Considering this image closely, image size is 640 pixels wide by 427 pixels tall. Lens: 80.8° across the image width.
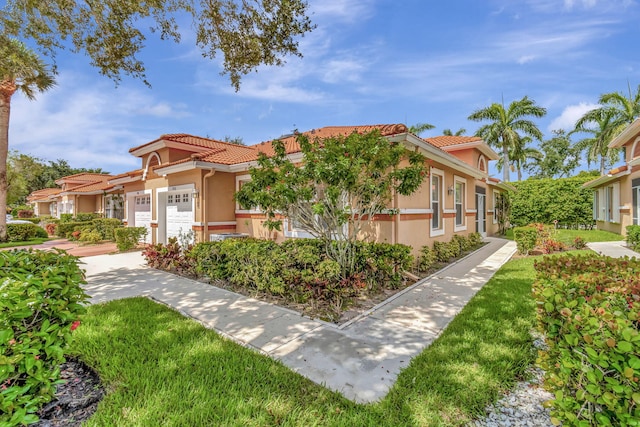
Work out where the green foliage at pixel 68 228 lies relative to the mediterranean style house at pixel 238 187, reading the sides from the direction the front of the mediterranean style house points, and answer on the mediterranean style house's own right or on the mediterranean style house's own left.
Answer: on the mediterranean style house's own right

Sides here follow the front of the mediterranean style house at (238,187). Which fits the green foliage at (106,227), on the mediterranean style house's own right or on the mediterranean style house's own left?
on the mediterranean style house's own right

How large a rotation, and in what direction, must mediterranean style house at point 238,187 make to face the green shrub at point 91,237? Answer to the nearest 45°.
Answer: approximately 90° to its right

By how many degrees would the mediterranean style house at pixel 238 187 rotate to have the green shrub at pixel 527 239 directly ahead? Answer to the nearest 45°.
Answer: approximately 135° to its left

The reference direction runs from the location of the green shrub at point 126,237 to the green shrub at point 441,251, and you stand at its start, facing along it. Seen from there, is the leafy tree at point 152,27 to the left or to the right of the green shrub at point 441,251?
right

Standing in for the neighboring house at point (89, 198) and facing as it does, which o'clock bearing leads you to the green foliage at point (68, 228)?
The green foliage is roughly at 11 o'clock from the neighboring house.

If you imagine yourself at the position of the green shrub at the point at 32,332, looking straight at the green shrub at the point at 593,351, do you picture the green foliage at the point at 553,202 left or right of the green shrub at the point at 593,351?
left

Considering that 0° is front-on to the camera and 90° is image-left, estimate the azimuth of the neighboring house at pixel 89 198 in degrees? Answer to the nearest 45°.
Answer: approximately 45°

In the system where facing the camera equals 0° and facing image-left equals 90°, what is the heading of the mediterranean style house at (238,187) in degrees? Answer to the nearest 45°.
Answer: approximately 45°
